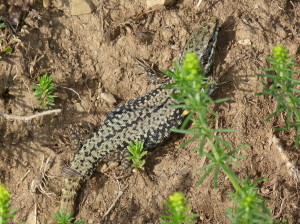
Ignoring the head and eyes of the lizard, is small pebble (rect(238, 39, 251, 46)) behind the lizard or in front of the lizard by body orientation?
in front

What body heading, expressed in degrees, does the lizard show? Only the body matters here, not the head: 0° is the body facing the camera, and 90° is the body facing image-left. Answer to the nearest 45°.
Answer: approximately 225°

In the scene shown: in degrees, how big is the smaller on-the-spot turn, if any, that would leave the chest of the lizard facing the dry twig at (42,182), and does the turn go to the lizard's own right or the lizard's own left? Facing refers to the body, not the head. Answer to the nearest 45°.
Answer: approximately 135° to the lizard's own left
